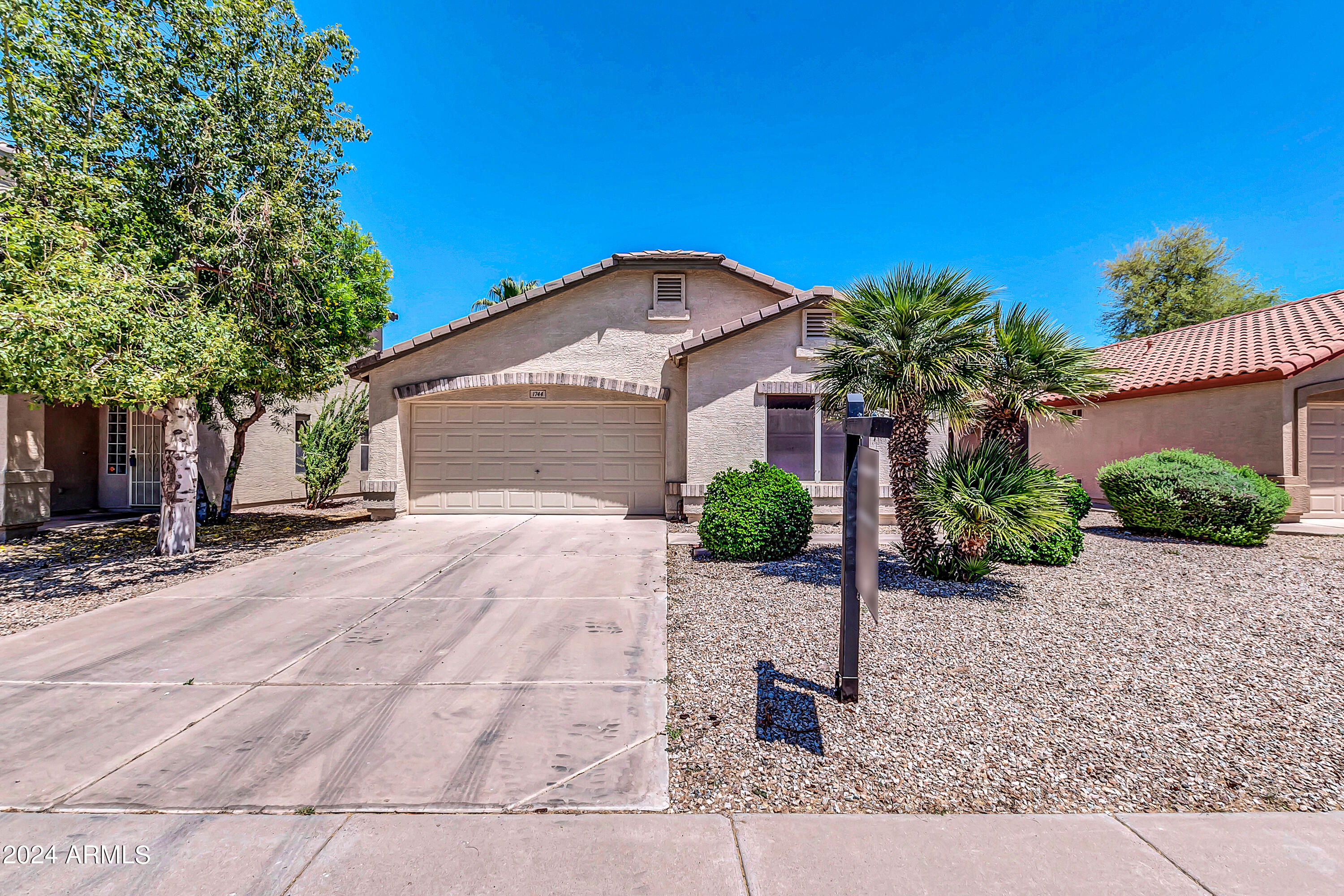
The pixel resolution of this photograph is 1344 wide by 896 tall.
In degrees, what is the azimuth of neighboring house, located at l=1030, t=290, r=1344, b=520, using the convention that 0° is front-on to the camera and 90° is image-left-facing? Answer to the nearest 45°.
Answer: approximately 315°

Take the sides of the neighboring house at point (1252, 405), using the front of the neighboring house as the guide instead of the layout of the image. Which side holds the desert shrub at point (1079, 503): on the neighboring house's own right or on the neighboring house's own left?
on the neighboring house's own right

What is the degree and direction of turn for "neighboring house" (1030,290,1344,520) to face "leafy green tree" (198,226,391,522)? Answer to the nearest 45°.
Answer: approximately 90° to its right

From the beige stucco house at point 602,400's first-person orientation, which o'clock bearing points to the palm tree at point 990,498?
The palm tree is roughly at 11 o'clock from the beige stucco house.

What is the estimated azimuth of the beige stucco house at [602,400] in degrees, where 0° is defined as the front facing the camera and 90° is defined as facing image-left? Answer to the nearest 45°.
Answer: approximately 0°

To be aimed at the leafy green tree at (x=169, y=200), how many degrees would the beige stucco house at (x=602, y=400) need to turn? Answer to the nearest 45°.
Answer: approximately 45° to its right

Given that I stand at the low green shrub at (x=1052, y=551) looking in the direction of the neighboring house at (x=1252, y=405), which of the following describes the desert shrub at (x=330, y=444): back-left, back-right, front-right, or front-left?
back-left

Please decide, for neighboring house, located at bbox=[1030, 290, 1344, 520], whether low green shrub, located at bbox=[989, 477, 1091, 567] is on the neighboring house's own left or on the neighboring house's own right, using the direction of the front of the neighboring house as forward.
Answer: on the neighboring house's own right
